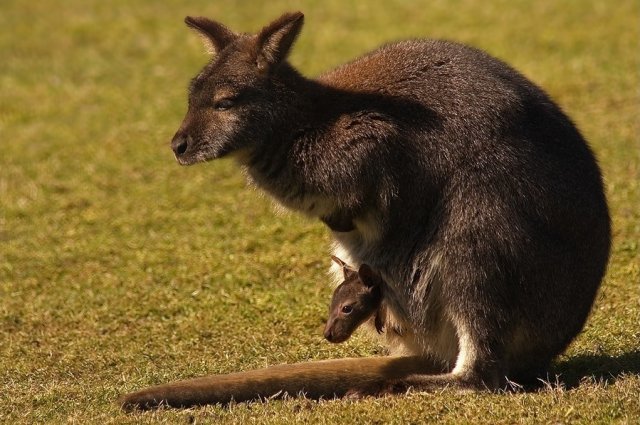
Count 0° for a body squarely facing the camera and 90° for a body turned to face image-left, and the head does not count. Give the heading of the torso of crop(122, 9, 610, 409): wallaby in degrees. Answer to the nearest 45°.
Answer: approximately 90°
